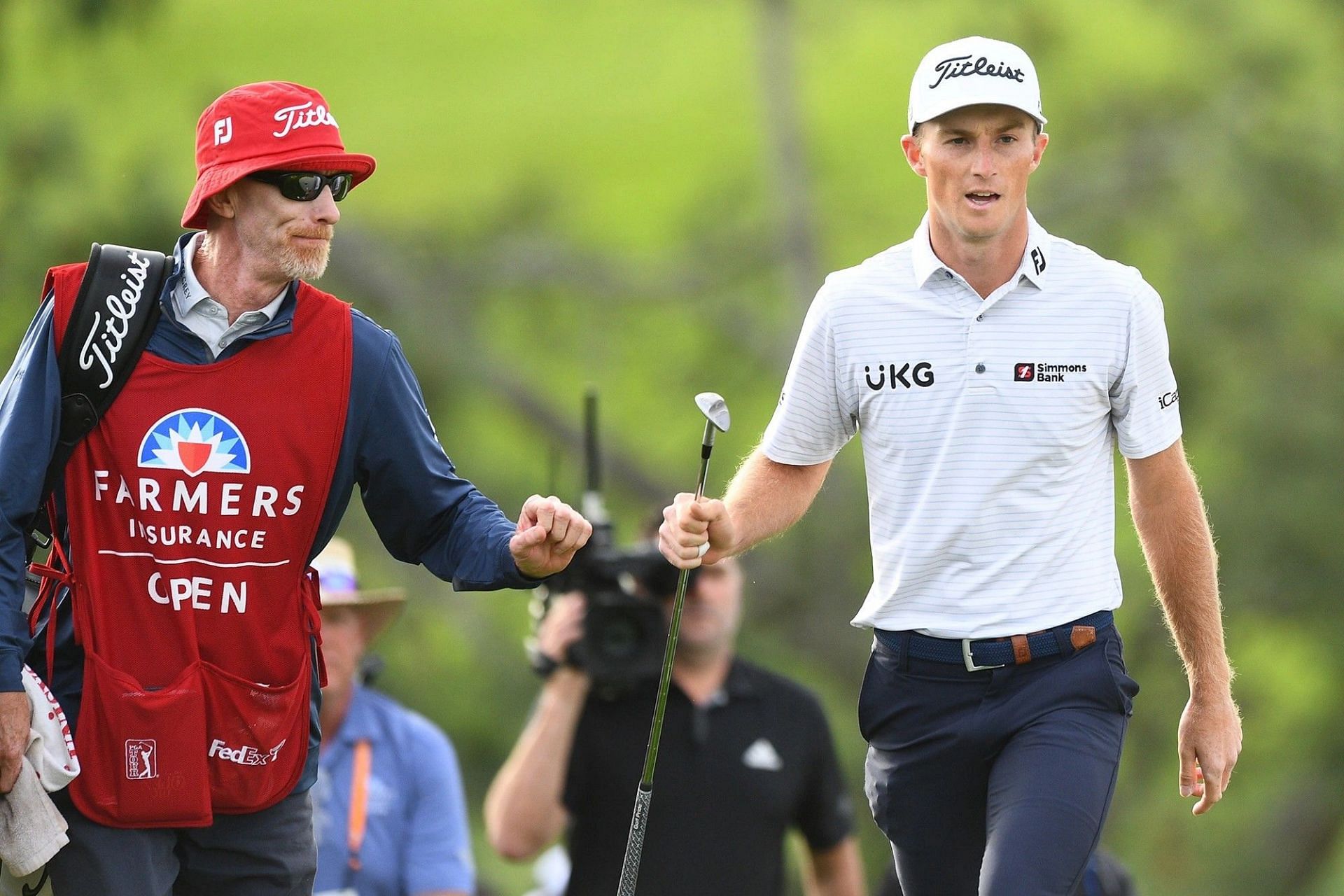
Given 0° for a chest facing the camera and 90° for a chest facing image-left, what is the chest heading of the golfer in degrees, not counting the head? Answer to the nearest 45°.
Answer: approximately 0°

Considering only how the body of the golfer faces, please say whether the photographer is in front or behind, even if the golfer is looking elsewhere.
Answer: behind

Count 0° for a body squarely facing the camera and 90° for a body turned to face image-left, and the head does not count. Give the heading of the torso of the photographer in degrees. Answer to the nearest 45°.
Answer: approximately 0°

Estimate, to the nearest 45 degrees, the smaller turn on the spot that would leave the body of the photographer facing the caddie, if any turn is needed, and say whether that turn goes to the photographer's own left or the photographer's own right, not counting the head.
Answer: approximately 45° to the photographer's own right

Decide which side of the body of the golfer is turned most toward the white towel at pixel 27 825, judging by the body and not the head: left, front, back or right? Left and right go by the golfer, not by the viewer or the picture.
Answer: right

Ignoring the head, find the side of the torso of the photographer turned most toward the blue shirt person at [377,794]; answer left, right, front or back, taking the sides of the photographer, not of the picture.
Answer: right

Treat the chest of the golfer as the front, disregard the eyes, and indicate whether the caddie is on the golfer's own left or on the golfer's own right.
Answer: on the golfer's own right
